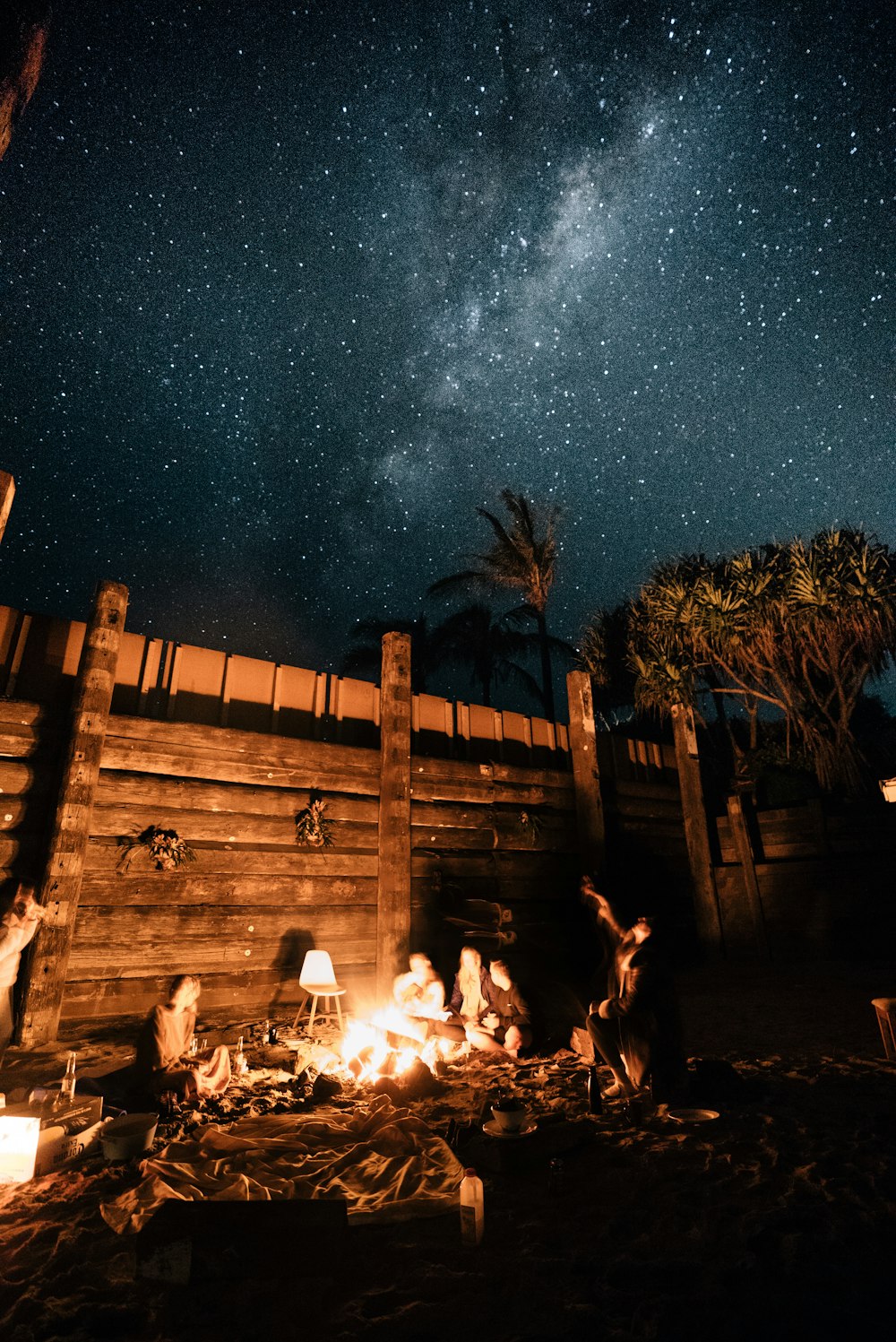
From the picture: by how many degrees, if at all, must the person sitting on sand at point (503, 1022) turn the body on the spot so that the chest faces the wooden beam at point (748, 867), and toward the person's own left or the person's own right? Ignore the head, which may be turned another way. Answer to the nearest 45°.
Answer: approximately 180°

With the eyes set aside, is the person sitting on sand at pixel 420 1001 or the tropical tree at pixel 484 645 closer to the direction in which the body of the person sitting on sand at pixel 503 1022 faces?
the person sitting on sand

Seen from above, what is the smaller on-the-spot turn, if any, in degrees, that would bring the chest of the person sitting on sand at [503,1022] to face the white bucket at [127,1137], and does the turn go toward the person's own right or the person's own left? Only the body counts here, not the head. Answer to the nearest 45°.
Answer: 0° — they already face it

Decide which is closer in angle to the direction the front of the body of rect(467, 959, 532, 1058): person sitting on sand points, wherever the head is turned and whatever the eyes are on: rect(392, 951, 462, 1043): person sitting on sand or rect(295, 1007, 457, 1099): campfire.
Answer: the campfire

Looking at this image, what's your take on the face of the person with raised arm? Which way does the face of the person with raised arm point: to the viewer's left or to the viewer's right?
to the viewer's left

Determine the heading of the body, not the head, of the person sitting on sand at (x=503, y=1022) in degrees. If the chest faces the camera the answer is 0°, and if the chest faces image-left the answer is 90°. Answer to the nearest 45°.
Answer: approximately 45°

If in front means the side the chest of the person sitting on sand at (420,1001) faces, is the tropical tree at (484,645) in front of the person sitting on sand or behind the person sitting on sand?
behind

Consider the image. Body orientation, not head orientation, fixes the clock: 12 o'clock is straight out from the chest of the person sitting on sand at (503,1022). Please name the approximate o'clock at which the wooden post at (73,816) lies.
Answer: The wooden post is roughly at 1 o'clock from the person sitting on sand.

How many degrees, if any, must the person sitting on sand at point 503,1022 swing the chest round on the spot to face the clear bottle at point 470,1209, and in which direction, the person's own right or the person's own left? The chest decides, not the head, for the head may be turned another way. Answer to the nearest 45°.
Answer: approximately 45° to the person's own left

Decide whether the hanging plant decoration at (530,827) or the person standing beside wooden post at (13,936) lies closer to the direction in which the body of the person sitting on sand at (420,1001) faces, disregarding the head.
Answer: the person standing beside wooden post
